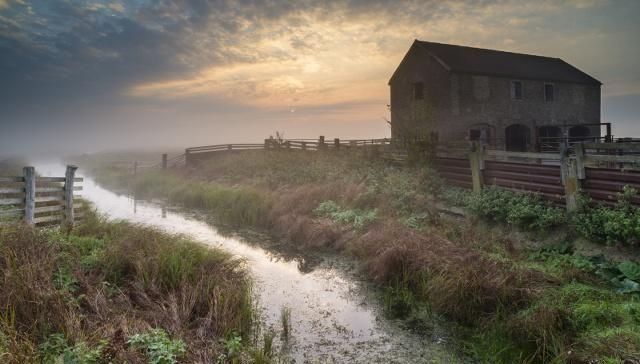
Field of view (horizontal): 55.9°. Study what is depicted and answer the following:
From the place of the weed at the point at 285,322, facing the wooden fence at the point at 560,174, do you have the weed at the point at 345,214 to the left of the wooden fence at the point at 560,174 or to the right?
left

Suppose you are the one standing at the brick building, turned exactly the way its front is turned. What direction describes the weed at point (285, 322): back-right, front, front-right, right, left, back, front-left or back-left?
front-right

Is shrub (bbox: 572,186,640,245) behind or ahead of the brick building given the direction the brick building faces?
ahead

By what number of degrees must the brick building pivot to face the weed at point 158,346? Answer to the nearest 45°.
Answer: approximately 45° to its right

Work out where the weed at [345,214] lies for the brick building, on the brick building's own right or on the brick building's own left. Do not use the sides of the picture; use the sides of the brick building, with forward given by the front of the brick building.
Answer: on the brick building's own right

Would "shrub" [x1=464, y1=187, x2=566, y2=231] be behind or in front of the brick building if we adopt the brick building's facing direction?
in front

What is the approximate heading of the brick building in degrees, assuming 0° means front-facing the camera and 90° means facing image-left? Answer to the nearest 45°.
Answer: approximately 315°

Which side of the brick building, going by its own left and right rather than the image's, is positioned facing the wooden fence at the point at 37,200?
right
